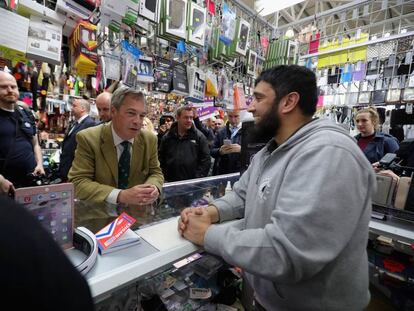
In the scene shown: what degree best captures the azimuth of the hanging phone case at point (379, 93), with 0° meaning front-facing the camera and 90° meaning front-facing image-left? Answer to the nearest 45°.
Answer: approximately 0°

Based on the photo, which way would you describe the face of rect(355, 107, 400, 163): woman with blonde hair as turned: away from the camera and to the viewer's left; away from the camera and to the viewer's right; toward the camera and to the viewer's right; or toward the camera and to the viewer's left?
toward the camera and to the viewer's left

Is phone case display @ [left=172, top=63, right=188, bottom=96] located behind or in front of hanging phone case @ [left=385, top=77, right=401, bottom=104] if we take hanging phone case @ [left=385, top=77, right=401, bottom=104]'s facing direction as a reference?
in front

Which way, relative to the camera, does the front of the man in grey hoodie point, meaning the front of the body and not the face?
to the viewer's left

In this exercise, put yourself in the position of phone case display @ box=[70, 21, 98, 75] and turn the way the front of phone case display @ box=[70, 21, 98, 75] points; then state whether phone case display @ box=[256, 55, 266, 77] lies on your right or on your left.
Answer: on your left

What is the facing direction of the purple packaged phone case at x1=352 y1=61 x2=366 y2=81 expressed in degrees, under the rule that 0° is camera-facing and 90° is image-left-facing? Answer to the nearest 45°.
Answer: approximately 45°

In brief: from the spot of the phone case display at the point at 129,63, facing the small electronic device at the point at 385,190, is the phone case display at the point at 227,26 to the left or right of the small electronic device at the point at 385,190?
left

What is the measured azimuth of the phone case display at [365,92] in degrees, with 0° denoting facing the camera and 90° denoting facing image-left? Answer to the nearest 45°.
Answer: approximately 0°

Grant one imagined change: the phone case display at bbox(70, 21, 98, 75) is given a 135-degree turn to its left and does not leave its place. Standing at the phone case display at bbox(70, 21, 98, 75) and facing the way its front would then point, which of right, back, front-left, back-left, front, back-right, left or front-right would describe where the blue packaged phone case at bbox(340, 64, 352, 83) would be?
right

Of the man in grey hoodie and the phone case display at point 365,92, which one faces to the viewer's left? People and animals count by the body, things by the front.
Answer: the man in grey hoodie

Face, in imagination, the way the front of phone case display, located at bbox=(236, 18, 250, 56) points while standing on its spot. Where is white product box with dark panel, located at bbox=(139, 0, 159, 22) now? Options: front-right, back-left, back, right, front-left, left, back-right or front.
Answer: right

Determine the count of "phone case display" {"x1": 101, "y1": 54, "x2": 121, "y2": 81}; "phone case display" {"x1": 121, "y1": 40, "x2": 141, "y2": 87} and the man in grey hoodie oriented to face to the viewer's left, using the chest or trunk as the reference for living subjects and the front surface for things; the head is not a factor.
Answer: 1
